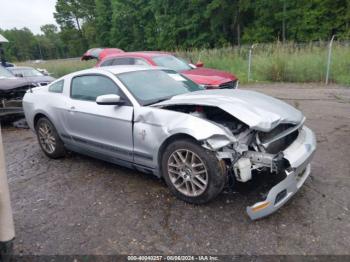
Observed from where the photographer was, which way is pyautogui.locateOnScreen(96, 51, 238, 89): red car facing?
facing the viewer and to the right of the viewer

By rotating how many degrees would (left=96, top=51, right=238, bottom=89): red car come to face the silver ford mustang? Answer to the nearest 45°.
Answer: approximately 45° to its right

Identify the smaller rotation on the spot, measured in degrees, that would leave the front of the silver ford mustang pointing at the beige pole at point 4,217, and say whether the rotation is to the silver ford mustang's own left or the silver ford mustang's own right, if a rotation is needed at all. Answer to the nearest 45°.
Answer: approximately 90° to the silver ford mustang's own right

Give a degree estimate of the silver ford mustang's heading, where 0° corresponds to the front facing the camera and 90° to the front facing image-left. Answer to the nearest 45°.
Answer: approximately 315°

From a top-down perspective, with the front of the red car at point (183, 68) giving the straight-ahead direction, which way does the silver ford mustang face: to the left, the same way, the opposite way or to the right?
the same way

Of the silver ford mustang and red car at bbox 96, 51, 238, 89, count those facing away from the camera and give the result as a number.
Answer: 0

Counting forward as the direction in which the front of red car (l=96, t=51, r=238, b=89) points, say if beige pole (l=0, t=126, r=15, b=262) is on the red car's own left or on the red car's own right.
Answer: on the red car's own right

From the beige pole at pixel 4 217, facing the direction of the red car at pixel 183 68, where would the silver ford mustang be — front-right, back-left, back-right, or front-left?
front-right

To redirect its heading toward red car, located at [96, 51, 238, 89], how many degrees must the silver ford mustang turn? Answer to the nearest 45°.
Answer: approximately 135° to its left
